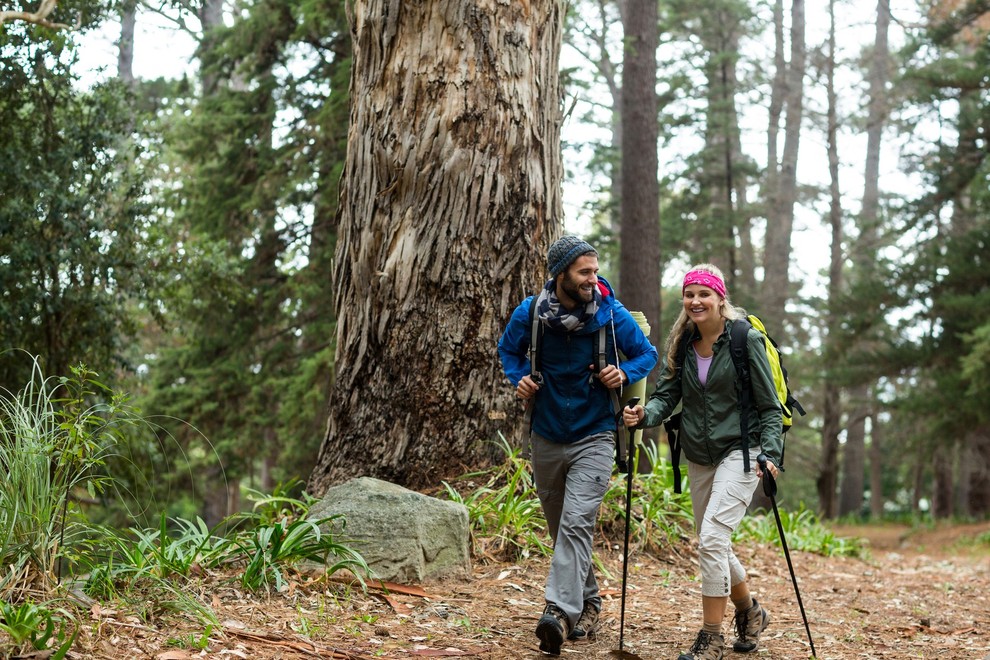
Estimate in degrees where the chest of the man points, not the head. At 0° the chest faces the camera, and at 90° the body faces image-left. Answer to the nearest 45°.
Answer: approximately 0°

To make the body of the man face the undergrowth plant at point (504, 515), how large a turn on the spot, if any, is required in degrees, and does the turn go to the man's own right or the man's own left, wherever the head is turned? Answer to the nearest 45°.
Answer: approximately 180°

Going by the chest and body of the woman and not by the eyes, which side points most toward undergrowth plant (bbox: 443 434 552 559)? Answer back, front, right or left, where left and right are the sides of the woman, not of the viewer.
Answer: right

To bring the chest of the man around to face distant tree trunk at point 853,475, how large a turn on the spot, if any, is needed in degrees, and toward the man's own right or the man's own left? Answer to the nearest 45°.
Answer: approximately 180°

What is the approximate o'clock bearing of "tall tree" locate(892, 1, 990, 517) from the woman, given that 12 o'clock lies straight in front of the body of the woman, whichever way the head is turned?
The tall tree is roughly at 5 o'clock from the woman.

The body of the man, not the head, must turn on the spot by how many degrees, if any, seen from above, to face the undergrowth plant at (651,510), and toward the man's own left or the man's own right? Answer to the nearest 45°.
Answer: approximately 180°

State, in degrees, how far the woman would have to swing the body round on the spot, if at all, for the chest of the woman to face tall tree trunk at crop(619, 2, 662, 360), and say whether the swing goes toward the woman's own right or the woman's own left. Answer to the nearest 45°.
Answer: approximately 135° to the woman's own right

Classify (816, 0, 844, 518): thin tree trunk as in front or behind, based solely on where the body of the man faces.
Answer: behind

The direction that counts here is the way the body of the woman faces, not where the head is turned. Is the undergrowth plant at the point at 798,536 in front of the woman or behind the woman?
behind

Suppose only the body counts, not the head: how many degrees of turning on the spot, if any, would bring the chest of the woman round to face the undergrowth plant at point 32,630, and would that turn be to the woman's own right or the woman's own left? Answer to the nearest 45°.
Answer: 0° — they already face it
